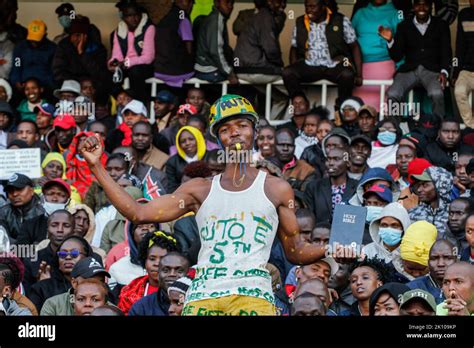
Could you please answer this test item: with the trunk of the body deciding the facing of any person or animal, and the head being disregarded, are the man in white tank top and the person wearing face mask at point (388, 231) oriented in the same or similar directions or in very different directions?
same or similar directions

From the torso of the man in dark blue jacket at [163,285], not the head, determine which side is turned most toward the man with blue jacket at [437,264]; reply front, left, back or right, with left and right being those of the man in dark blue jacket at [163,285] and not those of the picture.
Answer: left

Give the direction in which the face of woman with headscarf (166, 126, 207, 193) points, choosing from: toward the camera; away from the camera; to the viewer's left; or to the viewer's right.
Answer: toward the camera

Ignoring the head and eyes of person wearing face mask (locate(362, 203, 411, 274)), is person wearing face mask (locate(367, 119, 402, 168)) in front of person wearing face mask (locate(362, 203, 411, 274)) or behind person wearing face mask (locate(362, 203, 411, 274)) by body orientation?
behind

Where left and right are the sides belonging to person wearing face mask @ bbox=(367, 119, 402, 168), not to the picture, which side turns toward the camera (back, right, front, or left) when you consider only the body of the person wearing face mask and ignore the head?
front

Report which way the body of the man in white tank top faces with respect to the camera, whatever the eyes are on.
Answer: toward the camera

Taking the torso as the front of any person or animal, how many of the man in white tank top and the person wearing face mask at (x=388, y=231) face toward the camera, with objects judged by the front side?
2

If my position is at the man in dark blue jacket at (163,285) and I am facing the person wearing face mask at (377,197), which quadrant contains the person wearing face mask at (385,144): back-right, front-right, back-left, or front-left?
front-left

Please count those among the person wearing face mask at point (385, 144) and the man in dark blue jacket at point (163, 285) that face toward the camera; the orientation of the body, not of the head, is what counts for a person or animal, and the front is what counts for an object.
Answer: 2

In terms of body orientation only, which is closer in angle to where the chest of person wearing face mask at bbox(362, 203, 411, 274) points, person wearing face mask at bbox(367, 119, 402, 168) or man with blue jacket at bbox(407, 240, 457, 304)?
the man with blue jacket

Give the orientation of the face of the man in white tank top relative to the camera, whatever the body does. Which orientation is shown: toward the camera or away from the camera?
toward the camera

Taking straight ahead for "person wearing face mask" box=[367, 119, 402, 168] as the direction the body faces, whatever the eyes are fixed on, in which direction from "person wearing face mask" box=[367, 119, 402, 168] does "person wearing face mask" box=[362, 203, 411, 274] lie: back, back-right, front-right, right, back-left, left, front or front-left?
front

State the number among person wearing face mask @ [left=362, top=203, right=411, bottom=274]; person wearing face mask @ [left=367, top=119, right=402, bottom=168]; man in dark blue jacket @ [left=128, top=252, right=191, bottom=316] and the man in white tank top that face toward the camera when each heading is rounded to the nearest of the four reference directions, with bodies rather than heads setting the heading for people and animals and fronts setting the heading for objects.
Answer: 4

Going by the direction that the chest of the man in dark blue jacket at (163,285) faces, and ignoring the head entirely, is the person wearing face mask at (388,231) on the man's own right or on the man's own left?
on the man's own left

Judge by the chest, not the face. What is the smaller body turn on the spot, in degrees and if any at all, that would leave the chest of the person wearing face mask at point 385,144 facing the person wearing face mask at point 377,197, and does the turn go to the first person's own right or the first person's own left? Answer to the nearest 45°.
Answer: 0° — they already face them
